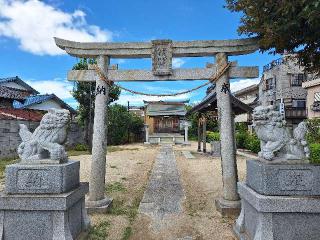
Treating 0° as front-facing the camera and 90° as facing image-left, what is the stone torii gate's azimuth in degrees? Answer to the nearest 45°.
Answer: approximately 0°

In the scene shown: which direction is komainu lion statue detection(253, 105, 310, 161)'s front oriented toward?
to the viewer's left

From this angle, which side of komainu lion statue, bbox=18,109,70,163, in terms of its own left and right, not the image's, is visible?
right

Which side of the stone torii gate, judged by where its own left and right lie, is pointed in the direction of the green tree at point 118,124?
back

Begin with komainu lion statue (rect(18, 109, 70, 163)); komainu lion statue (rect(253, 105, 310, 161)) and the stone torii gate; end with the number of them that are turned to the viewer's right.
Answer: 1

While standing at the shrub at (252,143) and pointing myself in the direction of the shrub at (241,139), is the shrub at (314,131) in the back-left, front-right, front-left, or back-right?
back-right

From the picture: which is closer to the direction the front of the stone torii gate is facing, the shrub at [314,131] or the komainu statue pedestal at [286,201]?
the komainu statue pedestal

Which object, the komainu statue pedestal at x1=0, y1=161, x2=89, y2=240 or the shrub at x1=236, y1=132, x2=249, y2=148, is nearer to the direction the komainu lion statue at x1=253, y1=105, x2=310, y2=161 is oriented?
the komainu statue pedestal
